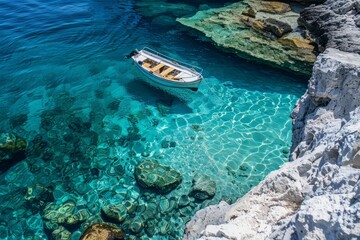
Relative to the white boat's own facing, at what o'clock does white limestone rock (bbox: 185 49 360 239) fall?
The white limestone rock is roughly at 1 o'clock from the white boat.

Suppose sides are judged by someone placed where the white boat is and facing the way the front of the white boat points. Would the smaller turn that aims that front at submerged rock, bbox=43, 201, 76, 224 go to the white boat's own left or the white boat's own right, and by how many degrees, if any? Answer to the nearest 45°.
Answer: approximately 90° to the white boat's own right

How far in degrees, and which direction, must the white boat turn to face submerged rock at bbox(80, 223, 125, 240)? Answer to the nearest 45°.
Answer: approximately 45° to its right

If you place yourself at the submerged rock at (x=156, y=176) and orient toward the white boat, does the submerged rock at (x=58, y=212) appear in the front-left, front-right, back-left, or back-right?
back-left

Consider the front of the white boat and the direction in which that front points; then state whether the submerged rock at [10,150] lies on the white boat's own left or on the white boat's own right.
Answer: on the white boat's own right
